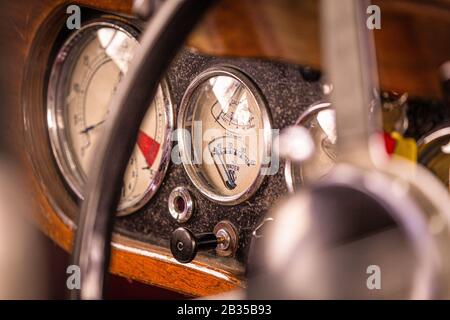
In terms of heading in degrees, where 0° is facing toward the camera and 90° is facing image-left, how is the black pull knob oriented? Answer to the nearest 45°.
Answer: approximately 45°

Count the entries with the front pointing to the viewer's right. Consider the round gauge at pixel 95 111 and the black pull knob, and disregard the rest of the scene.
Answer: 0

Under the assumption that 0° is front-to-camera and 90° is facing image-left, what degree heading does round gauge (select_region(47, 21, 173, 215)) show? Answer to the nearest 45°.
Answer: approximately 45°

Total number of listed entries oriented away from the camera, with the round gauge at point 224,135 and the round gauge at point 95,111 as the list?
0

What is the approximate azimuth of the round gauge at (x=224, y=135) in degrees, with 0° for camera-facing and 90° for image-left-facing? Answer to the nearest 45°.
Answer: approximately 45°

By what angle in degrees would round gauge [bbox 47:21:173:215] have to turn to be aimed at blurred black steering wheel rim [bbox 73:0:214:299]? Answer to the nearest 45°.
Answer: approximately 45° to its left
